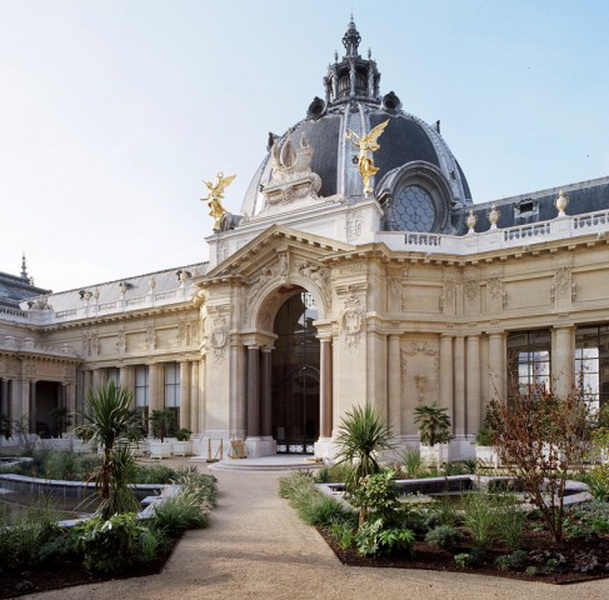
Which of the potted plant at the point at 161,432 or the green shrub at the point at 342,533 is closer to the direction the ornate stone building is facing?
the green shrub

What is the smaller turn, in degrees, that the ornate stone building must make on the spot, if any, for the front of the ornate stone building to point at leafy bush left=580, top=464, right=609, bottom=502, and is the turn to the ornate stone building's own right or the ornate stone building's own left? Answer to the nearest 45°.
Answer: approximately 45° to the ornate stone building's own left

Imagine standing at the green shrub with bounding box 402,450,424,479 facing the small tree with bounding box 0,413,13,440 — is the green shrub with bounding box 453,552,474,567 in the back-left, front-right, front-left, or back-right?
back-left

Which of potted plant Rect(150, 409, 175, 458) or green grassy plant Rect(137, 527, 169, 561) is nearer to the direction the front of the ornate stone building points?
the green grassy plant

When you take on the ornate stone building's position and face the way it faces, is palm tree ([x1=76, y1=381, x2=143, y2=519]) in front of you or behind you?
in front

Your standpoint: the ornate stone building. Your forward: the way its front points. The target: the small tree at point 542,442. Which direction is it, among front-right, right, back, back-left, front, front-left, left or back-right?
front-left

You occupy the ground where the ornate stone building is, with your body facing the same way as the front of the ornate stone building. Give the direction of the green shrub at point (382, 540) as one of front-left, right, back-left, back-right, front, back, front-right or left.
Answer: front-left

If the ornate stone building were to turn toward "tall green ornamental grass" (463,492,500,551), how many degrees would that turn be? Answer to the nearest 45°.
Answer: approximately 45° to its left

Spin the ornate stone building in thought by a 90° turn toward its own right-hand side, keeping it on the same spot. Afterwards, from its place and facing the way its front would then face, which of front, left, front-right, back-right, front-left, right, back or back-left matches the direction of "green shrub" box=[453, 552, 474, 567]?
back-left

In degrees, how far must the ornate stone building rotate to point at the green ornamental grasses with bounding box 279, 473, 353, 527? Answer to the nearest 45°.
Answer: approximately 45° to its left

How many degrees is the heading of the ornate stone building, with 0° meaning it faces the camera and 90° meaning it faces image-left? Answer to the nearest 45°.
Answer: approximately 45°
